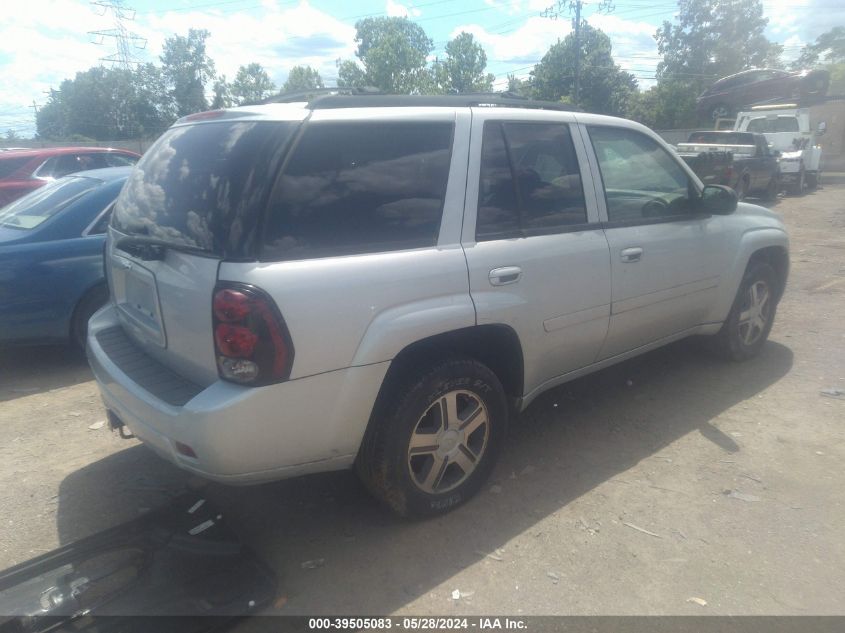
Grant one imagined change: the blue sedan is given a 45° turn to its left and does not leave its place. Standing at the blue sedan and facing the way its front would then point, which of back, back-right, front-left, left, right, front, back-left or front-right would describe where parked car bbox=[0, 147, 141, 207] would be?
front

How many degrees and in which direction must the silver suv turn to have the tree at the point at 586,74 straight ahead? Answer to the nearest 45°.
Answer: approximately 45° to its left

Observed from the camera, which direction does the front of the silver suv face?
facing away from the viewer and to the right of the viewer

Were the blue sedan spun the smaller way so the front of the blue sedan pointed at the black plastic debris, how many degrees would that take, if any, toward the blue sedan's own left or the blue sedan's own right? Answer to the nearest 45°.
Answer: approximately 135° to the blue sedan's own right

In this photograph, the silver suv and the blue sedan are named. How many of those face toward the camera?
0

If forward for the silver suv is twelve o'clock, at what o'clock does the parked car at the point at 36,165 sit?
The parked car is roughly at 9 o'clock from the silver suv.

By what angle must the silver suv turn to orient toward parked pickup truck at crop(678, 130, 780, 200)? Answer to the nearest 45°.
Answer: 0° — it already faces it

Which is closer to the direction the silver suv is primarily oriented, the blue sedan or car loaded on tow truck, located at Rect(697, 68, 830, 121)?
the car loaded on tow truck

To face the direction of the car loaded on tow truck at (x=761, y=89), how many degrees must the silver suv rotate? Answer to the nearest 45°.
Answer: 0° — it already faces it

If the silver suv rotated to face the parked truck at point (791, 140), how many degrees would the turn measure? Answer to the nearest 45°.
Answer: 0° — it already faces it
